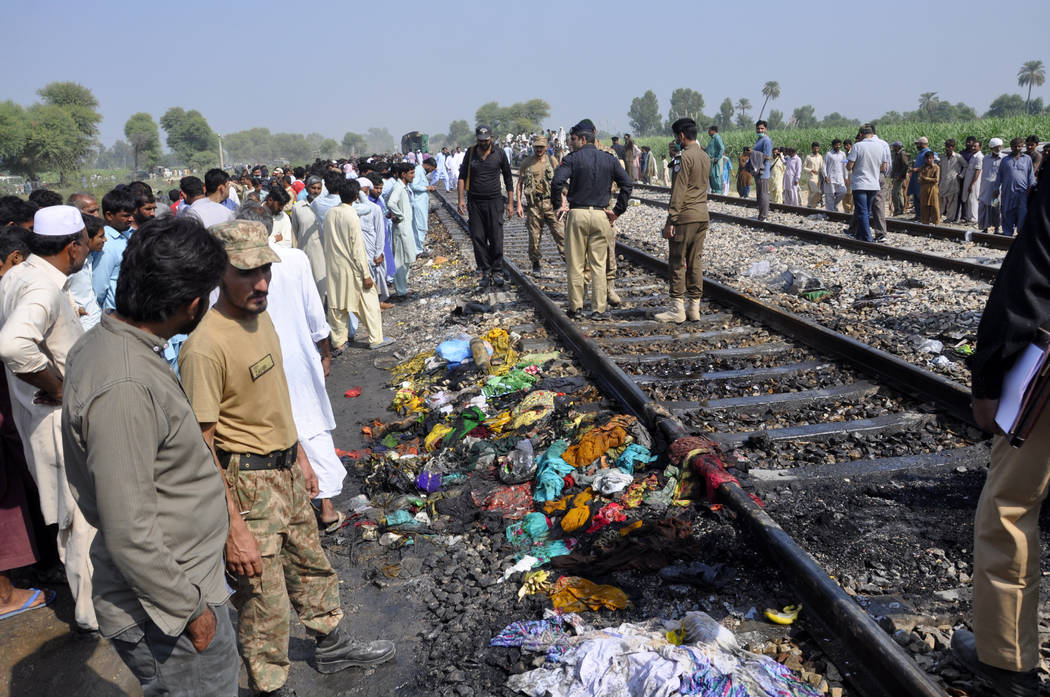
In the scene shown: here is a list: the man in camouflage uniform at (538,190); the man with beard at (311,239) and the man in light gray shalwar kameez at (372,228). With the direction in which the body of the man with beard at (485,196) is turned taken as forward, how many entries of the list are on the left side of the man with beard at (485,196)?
1

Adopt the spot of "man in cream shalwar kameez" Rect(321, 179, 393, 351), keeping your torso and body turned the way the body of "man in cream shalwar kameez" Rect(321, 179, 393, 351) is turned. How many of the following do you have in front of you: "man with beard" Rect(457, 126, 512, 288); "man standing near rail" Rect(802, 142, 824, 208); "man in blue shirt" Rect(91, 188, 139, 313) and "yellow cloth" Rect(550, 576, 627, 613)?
2

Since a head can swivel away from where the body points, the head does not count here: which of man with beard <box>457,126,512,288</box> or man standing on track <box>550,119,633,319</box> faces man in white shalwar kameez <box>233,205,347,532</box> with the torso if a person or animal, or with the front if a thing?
the man with beard

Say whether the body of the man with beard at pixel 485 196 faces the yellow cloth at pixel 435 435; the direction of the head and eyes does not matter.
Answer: yes

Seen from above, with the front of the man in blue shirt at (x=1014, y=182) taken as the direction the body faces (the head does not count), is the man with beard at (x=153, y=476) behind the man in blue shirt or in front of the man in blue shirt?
in front

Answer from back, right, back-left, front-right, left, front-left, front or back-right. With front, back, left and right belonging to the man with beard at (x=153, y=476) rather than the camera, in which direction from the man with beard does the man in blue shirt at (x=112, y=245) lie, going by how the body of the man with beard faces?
left

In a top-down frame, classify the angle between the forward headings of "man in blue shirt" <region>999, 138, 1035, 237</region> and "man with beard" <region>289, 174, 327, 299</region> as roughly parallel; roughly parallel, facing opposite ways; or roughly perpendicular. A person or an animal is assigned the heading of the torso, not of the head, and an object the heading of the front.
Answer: roughly perpendicular

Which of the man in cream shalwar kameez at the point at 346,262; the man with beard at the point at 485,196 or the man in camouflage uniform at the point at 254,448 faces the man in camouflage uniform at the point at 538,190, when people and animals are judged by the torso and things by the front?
the man in cream shalwar kameez
